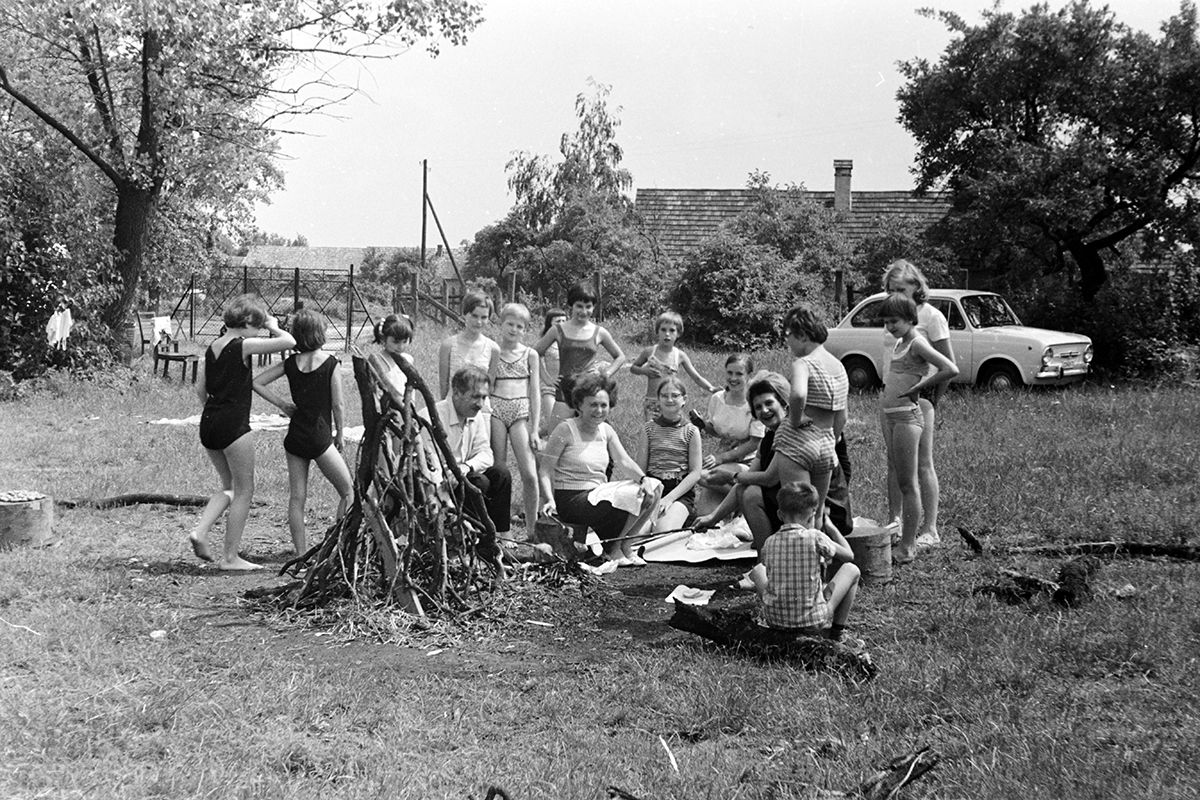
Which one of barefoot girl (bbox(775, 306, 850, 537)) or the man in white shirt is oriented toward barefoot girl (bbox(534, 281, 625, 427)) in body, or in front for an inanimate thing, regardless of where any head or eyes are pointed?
barefoot girl (bbox(775, 306, 850, 537))

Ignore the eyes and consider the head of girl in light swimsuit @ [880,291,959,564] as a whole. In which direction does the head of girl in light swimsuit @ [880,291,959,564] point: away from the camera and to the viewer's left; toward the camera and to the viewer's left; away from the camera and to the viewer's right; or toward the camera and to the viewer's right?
toward the camera and to the viewer's left

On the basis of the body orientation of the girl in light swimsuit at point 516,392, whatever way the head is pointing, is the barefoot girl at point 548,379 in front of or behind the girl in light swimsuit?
behind

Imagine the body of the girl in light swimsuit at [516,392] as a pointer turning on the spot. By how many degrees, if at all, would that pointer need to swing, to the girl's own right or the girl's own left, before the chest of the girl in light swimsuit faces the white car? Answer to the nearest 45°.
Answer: approximately 135° to the girl's own left

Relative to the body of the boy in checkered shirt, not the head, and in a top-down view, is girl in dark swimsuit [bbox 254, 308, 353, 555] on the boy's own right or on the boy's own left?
on the boy's own left

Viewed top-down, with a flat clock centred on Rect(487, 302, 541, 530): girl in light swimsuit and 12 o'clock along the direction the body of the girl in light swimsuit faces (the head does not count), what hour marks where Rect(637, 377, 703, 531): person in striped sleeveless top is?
The person in striped sleeveless top is roughly at 9 o'clock from the girl in light swimsuit.

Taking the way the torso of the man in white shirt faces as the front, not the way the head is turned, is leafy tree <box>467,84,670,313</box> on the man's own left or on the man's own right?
on the man's own left

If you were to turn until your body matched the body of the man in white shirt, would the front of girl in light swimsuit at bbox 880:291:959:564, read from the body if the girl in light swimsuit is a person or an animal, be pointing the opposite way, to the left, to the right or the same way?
to the right

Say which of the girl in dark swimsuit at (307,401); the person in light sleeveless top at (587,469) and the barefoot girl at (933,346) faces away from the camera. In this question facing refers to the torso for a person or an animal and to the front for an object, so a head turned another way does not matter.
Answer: the girl in dark swimsuit

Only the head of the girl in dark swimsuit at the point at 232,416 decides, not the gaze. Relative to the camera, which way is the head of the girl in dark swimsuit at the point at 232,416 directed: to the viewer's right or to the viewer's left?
to the viewer's right

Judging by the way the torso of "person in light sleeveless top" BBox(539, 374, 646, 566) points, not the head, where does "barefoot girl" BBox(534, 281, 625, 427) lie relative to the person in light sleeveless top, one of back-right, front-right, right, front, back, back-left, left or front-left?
back-left
